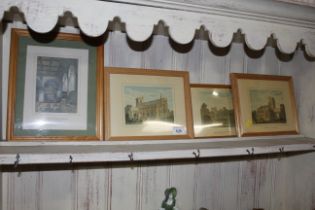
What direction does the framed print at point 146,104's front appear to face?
toward the camera

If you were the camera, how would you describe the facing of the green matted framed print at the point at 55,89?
facing the viewer

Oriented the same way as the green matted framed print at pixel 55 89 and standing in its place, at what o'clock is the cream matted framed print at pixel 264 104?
the cream matted framed print at pixel 264 104 is roughly at 9 o'clock from the green matted framed print at pixel 55 89.

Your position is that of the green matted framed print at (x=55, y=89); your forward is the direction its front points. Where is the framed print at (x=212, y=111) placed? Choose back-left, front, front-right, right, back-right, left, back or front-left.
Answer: left

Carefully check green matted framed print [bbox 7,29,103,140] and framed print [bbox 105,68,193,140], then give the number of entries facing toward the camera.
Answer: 2
